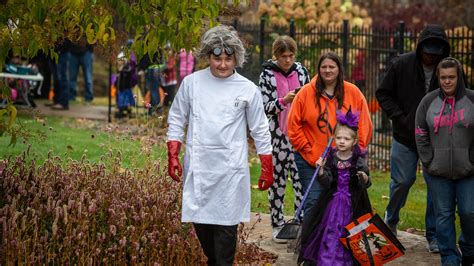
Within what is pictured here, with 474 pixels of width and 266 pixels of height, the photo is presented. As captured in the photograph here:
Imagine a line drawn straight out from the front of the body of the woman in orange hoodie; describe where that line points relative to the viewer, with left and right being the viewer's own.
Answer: facing the viewer

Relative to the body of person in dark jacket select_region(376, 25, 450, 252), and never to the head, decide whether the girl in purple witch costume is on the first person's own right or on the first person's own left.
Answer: on the first person's own right

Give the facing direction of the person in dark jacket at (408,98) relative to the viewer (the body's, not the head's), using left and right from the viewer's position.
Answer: facing the viewer and to the right of the viewer

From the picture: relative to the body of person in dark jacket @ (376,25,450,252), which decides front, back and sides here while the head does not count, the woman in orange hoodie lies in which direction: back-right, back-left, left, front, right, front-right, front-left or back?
right

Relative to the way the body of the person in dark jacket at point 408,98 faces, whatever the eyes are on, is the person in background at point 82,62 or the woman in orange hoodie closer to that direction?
the woman in orange hoodie

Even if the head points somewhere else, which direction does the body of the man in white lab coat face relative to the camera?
toward the camera

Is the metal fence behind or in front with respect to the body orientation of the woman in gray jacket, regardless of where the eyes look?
behind

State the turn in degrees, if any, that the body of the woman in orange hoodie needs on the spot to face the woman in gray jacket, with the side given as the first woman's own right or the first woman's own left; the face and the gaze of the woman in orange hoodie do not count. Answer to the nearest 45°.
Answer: approximately 90° to the first woman's own left
